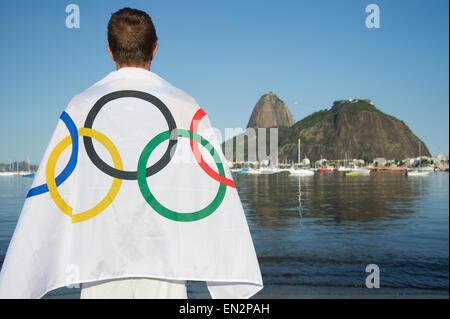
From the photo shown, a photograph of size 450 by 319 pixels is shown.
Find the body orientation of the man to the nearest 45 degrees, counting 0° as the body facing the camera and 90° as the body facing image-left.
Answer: approximately 180°

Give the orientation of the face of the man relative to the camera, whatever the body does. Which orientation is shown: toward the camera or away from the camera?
away from the camera
